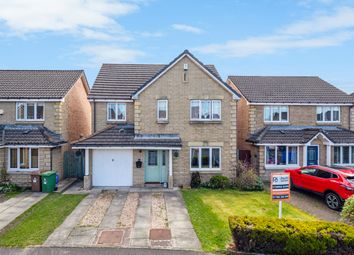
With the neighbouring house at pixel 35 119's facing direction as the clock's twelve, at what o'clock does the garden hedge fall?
The garden hedge is roughly at 11 o'clock from the neighbouring house.

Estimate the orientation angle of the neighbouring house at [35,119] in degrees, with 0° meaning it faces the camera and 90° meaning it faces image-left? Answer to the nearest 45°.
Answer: approximately 0°

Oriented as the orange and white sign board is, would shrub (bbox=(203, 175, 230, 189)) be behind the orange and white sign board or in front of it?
behind

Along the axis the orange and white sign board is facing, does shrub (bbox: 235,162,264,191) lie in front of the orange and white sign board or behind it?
behind

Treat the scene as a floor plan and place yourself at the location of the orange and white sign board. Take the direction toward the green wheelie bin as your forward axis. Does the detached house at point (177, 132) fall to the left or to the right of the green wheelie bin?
right

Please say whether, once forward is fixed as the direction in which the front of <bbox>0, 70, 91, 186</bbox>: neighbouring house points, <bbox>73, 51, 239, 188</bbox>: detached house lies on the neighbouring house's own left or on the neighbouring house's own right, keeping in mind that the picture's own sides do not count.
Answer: on the neighbouring house's own left

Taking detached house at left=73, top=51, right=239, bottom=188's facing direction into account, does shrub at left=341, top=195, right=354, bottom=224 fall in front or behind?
in front

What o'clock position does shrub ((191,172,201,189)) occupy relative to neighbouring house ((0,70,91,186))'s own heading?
The shrub is roughly at 10 o'clock from the neighbouring house.

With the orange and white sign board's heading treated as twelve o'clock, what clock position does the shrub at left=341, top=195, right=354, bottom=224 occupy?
The shrub is roughly at 8 o'clock from the orange and white sign board.

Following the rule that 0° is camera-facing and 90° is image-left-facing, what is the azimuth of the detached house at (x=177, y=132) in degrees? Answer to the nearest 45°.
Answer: approximately 0°
